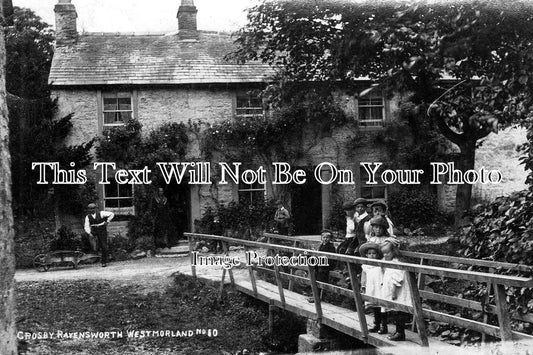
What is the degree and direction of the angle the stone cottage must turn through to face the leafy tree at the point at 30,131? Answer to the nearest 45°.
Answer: approximately 45° to its right

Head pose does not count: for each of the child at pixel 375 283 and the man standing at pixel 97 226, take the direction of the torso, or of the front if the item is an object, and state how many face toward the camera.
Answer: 2

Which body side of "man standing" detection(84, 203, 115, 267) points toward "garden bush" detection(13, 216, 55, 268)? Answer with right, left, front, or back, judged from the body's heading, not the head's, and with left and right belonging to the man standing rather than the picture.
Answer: right

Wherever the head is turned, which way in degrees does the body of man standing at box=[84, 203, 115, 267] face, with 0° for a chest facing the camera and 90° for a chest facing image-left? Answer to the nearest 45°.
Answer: approximately 0°

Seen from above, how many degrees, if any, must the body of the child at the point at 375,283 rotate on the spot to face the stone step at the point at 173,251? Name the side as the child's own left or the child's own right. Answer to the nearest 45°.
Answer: approximately 135° to the child's own right

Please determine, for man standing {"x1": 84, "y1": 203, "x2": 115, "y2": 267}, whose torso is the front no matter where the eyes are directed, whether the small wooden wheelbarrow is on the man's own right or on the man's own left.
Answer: on the man's own right
